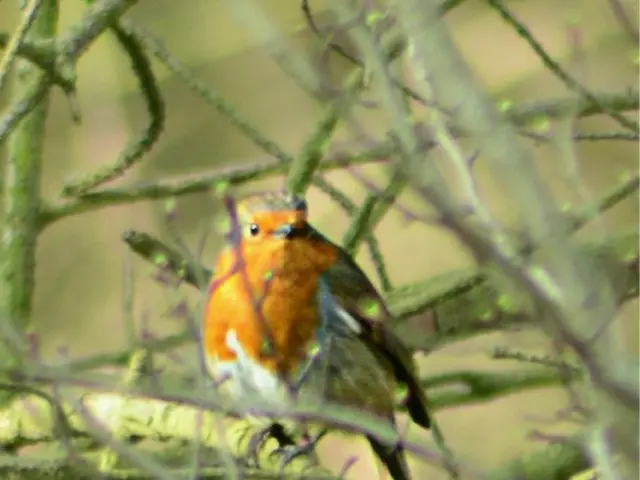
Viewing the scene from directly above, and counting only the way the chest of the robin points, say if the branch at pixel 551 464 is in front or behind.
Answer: behind

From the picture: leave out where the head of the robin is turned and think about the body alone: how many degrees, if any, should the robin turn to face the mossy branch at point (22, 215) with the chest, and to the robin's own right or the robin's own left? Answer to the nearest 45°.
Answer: approximately 45° to the robin's own right

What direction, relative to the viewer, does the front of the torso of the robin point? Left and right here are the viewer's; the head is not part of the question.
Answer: facing the viewer and to the left of the viewer

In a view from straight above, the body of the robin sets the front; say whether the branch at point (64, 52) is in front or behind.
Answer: in front
